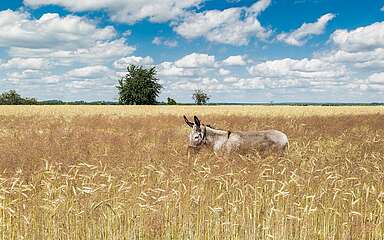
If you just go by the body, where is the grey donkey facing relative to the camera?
to the viewer's left
